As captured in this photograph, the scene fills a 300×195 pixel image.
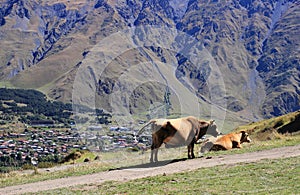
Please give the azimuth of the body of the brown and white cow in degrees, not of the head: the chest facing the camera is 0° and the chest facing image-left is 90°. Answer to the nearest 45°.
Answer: approximately 270°

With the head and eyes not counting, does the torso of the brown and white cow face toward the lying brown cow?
yes
